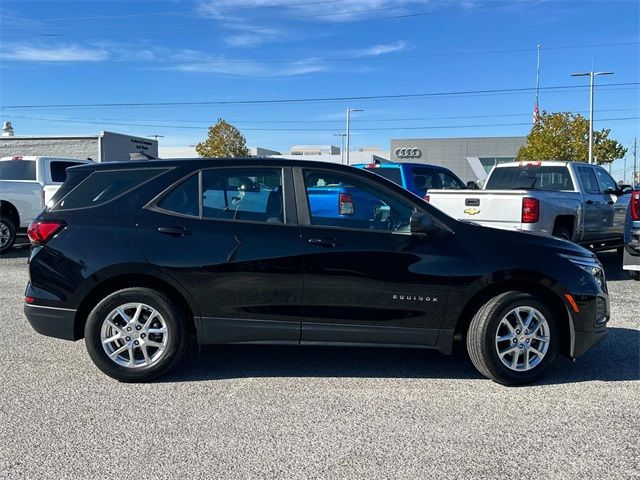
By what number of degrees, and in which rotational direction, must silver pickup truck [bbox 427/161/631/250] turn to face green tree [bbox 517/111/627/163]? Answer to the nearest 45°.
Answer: approximately 45° to its left

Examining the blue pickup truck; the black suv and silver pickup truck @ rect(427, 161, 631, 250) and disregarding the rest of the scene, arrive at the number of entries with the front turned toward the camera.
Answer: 0

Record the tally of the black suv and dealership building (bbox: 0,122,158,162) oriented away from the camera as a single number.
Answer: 0

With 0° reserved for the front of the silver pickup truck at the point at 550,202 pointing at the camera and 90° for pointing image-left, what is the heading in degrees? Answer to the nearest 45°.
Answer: approximately 225°

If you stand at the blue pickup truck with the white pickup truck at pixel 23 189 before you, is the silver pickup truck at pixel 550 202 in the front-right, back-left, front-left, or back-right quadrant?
back-left

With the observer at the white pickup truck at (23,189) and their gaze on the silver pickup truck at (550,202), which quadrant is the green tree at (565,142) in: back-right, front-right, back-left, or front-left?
front-left

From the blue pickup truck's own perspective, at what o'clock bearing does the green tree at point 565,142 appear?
The green tree is roughly at 11 o'clock from the blue pickup truck.

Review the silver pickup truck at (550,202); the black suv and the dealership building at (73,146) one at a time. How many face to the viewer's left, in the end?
0

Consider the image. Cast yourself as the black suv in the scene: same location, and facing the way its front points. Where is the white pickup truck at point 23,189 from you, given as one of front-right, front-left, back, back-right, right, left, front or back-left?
back-left

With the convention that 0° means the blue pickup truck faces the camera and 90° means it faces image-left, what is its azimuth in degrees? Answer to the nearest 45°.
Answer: approximately 225°

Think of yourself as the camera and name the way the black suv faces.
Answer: facing to the right of the viewer

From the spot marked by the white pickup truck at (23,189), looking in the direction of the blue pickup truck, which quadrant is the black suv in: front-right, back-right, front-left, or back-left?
front-right

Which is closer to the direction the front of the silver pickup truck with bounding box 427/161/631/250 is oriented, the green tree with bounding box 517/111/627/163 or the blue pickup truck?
the green tree

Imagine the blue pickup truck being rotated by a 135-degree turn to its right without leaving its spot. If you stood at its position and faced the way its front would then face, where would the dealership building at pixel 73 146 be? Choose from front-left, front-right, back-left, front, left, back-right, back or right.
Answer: back-right

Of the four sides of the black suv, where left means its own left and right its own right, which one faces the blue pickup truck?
left

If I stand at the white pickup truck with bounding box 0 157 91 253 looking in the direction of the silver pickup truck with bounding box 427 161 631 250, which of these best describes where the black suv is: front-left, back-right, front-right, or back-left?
front-right
